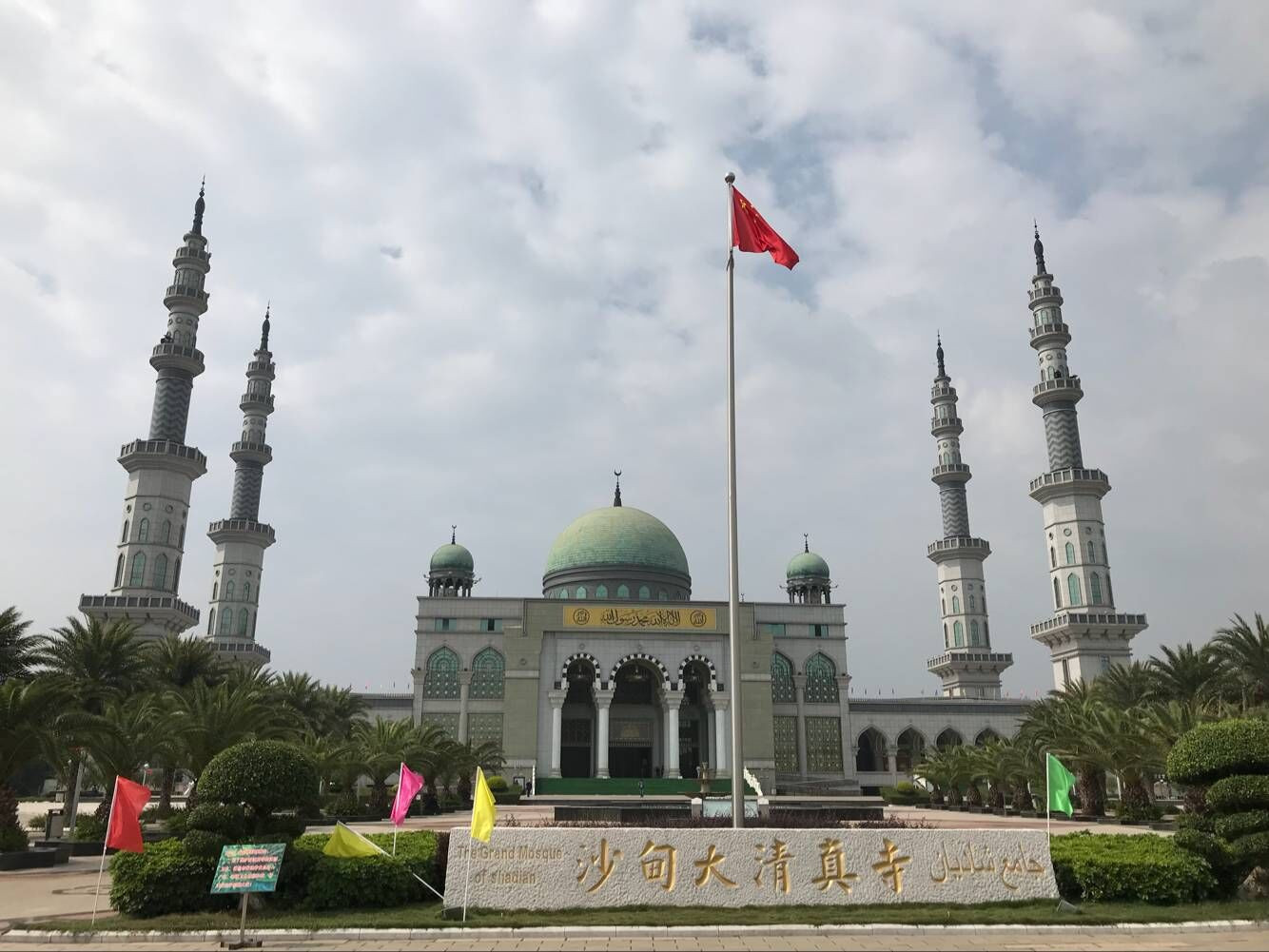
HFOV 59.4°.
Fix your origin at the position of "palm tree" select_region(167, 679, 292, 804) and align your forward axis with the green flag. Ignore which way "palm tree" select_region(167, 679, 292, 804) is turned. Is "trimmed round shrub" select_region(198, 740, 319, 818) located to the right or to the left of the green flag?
right

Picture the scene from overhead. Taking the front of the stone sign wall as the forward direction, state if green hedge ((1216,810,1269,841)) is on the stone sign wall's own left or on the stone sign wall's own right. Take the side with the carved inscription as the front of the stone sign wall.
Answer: on the stone sign wall's own left

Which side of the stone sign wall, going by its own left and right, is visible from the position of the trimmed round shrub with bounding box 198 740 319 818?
right

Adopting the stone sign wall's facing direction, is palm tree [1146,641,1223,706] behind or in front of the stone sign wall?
behind

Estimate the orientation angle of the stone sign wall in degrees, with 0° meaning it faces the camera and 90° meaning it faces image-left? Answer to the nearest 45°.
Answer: approximately 0°

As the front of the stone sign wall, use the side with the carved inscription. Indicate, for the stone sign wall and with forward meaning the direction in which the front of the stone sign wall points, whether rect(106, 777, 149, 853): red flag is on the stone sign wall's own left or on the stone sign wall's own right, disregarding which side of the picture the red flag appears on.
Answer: on the stone sign wall's own right

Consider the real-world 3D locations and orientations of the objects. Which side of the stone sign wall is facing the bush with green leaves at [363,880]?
right

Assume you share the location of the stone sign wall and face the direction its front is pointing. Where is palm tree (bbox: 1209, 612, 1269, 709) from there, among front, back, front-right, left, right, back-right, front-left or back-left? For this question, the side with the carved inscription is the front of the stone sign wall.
back-left

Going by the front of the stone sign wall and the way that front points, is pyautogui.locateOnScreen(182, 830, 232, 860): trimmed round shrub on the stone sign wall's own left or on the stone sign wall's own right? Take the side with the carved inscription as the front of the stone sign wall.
on the stone sign wall's own right

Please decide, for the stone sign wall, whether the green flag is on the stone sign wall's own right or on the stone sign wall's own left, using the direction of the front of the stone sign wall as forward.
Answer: on the stone sign wall's own left

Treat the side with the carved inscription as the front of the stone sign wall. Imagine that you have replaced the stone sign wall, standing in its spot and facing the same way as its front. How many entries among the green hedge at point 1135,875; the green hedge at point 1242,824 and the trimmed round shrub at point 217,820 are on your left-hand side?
2

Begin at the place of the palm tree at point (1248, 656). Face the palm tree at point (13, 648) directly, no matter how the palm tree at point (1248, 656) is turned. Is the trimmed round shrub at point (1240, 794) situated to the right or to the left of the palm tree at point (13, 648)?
left
